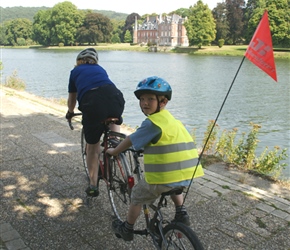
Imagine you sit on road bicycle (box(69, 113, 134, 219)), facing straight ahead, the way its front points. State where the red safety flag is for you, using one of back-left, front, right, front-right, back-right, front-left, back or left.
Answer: back

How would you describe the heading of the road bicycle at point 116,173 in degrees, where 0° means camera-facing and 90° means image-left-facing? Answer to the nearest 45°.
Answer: approximately 135°

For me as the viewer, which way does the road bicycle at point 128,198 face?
facing away from the viewer and to the left of the viewer

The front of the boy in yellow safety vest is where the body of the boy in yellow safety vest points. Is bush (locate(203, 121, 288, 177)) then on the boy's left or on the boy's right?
on the boy's right

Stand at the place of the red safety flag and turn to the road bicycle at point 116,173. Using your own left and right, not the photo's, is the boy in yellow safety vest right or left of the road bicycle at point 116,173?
left

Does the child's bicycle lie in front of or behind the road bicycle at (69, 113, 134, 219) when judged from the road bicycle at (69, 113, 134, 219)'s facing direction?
behind

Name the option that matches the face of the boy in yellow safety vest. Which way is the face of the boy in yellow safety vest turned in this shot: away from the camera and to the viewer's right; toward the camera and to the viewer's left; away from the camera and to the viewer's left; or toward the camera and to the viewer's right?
toward the camera and to the viewer's left

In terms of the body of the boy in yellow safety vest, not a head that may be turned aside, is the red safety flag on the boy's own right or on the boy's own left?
on the boy's own right

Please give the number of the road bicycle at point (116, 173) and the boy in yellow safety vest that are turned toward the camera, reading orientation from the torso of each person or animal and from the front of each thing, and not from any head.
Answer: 0

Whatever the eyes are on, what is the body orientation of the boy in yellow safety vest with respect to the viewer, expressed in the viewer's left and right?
facing away from the viewer and to the left of the viewer

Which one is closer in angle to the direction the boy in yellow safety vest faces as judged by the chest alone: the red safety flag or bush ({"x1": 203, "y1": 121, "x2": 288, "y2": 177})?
the bush

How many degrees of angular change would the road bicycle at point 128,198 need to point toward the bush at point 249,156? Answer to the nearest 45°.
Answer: approximately 90° to its right
